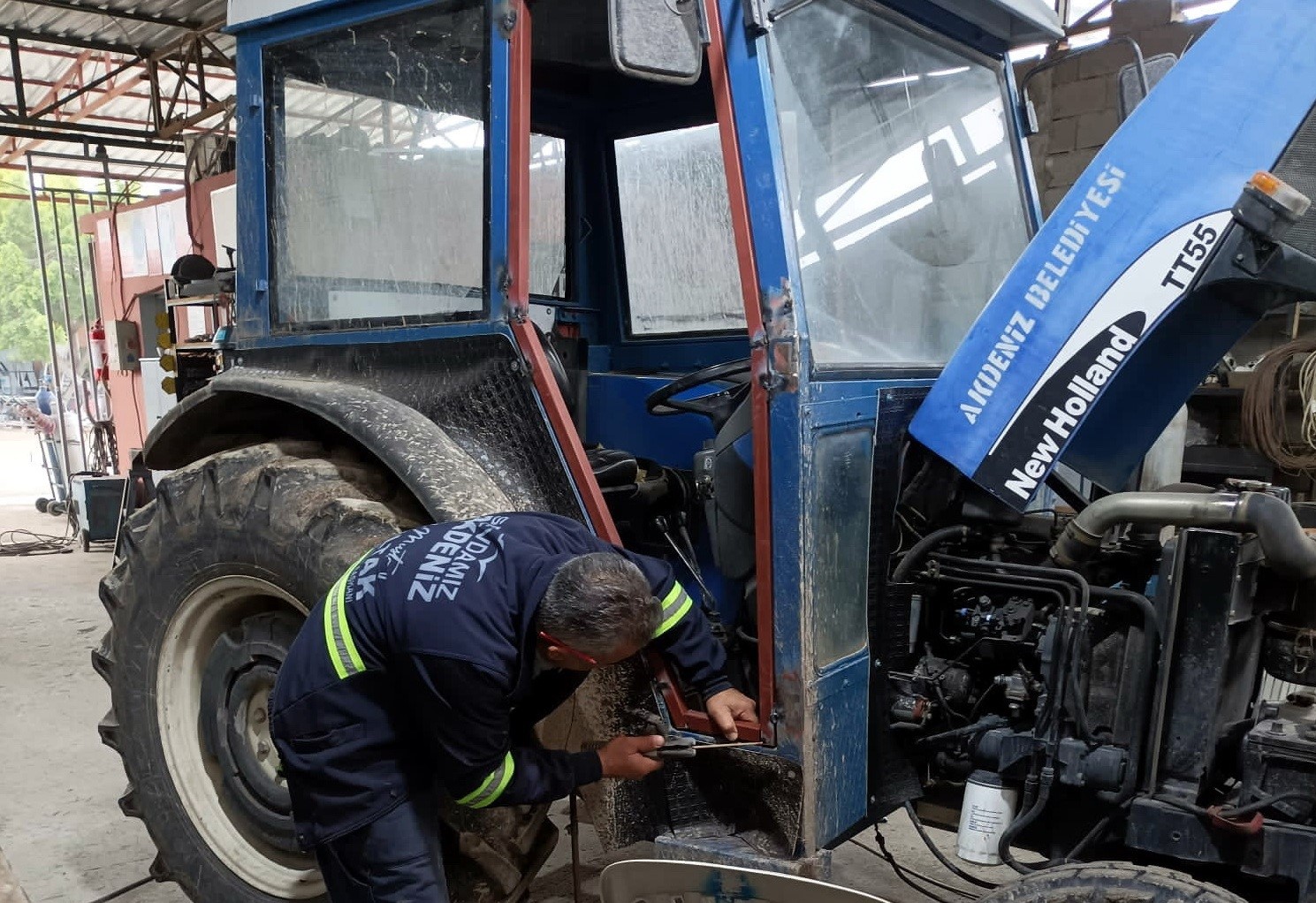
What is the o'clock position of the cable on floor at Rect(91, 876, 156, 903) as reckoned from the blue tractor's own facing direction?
The cable on floor is roughly at 5 o'clock from the blue tractor.

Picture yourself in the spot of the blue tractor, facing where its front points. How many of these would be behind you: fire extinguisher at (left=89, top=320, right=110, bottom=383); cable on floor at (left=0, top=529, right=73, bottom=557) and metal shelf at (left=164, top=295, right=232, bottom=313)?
3

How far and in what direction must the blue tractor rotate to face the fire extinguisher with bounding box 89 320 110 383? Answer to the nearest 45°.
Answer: approximately 180°

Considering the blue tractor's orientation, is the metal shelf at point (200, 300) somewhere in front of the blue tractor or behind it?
behind

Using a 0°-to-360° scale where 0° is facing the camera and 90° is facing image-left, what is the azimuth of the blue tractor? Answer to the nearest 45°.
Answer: approximately 315°

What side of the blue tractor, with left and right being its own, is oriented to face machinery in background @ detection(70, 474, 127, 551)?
back

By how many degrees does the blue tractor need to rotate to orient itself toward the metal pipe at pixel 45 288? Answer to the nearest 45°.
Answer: approximately 180°

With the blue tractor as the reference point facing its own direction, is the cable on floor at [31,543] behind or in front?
behind

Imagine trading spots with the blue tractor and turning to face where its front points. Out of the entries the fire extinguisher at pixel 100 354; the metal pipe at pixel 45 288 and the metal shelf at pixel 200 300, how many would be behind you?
3
